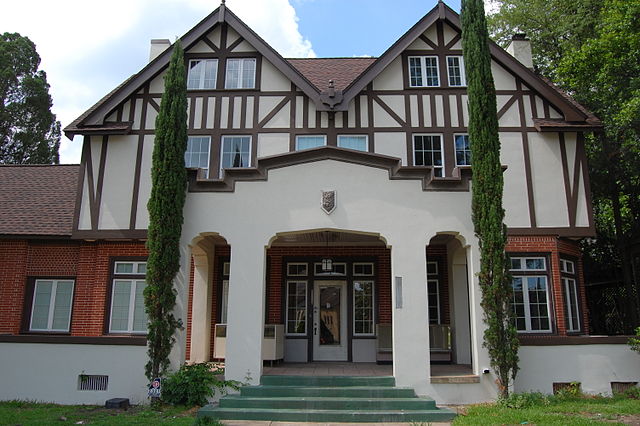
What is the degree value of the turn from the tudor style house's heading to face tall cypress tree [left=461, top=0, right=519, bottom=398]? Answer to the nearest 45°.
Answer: approximately 45° to its left

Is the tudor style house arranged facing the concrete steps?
yes

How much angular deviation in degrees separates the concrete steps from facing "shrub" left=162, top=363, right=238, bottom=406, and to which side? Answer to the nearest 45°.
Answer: approximately 90° to its right

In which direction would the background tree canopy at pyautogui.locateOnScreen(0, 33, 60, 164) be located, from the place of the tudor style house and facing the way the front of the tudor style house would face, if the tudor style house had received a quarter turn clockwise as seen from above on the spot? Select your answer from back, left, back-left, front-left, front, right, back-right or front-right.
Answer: front-right

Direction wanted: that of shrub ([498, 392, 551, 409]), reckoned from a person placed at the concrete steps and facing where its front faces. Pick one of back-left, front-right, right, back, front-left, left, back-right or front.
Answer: left

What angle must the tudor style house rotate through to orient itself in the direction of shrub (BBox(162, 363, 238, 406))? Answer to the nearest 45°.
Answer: approximately 45° to its right

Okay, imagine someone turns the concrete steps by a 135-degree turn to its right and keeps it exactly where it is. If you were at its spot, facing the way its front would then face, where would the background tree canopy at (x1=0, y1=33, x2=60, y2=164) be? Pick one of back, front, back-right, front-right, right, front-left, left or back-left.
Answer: front

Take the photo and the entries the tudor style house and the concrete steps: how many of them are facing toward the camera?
2

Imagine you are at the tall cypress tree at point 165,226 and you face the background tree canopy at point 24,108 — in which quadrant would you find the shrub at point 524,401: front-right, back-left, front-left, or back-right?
back-right
